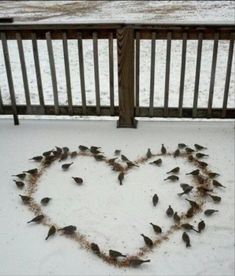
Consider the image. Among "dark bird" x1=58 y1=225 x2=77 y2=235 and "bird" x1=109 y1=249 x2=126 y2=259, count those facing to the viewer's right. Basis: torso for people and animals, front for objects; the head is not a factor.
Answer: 1

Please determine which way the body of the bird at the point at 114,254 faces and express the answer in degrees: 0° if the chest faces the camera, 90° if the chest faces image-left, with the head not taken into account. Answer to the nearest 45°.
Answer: approximately 90°

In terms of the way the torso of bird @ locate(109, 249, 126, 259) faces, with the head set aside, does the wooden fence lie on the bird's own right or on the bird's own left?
on the bird's own right

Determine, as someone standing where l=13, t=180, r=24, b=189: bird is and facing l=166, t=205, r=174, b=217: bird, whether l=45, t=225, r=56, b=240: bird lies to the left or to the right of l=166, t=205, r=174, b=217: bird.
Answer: right
